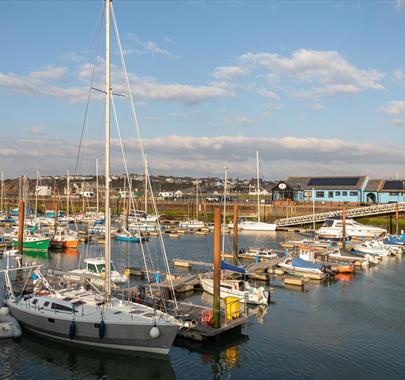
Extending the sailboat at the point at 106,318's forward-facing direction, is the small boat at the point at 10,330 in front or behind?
behind

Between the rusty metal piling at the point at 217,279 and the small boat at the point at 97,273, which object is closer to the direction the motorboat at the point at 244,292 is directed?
the small boat

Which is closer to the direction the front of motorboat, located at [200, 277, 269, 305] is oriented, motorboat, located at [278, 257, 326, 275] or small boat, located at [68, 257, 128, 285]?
the small boat

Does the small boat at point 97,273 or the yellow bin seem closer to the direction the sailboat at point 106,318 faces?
the yellow bin

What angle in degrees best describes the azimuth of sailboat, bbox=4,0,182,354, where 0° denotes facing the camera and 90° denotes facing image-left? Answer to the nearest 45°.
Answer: approximately 315°

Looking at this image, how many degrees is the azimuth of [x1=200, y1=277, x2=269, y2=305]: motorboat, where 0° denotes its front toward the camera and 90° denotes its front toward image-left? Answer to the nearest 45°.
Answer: approximately 135°
